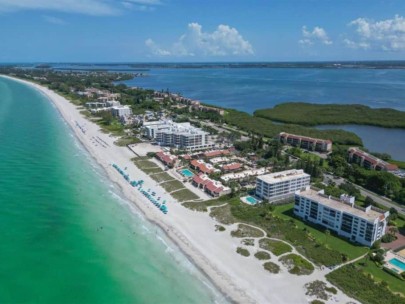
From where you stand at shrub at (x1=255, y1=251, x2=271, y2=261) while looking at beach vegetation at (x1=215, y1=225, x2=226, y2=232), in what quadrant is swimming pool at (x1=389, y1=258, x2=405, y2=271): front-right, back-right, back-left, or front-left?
back-right

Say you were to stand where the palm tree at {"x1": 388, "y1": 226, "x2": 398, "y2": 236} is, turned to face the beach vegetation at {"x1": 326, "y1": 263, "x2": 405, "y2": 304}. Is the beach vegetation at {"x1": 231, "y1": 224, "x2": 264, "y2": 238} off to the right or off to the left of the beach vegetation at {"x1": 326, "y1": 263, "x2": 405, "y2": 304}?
right

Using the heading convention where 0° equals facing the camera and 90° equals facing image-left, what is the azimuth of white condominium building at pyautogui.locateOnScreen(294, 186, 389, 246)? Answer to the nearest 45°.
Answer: approximately 45°

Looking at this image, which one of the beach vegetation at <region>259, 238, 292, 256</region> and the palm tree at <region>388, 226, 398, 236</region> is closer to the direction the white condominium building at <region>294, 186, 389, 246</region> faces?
the beach vegetation

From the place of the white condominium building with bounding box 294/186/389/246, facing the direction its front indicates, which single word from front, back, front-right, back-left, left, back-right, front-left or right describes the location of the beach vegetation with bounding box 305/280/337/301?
front-left

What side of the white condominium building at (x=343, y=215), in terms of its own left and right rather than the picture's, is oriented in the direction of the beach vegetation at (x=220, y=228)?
front

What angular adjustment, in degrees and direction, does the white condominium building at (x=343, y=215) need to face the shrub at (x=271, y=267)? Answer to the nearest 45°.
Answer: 0° — it already faces it

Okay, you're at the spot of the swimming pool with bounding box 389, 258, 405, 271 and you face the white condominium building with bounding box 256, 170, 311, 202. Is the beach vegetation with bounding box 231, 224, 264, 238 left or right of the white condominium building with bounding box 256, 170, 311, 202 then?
left

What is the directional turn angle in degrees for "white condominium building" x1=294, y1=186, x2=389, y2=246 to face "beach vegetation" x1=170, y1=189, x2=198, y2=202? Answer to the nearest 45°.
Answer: approximately 45° to its right

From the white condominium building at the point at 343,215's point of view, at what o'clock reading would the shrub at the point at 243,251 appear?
The shrub is roughly at 12 o'clock from the white condominium building.

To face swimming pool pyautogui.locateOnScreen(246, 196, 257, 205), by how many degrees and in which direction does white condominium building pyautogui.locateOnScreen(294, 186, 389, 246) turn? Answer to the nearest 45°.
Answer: approximately 45° to its right

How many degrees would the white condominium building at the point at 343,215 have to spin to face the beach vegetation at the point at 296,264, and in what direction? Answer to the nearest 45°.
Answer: approximately 45° to its left

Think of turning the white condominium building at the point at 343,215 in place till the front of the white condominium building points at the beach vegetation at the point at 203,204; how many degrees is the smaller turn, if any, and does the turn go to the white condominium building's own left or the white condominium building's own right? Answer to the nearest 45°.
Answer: approximately 45° to the white condominium building's own right

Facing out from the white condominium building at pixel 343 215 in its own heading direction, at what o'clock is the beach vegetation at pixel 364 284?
The beach vegetation is roughly at 10 o'clock from the white condominium building.

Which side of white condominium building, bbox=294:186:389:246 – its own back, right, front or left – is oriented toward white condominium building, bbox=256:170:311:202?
right
